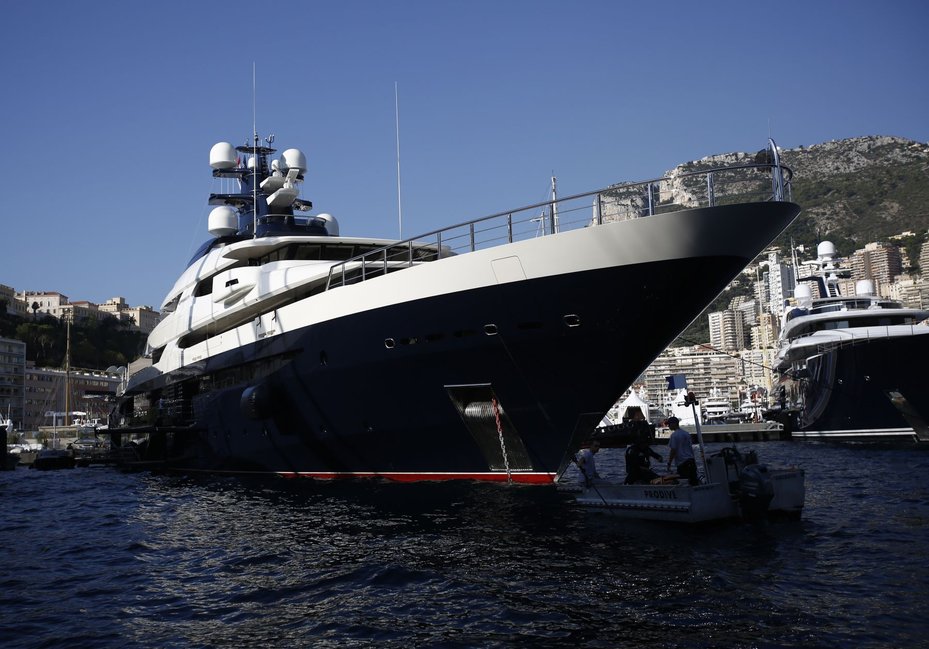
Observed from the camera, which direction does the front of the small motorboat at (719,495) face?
facing away from the viewer and to the left of the viewer

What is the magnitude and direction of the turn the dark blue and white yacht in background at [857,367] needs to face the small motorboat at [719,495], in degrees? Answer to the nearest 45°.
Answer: approximately 45° to its right

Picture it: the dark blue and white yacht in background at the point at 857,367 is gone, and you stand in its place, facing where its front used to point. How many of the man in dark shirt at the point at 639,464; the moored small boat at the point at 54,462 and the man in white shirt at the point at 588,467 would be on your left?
0
